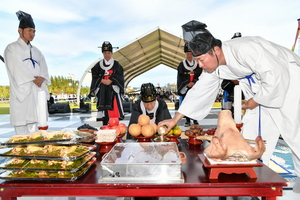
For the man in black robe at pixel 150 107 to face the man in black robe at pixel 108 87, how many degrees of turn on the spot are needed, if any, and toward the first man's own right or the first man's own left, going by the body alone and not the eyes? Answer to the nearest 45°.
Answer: approximately 135° to the first man's own right

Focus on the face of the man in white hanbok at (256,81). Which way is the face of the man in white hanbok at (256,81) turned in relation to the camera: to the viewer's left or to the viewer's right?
to the viewer's left

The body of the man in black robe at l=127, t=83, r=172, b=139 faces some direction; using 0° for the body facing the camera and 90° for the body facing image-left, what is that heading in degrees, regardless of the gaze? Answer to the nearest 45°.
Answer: approximately 0°

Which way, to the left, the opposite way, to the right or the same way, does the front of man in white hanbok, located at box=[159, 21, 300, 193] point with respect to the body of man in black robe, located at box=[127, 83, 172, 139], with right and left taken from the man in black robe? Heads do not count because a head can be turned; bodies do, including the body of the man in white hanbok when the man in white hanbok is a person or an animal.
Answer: to the right

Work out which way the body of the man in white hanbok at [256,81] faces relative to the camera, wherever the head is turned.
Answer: to the viewer's left

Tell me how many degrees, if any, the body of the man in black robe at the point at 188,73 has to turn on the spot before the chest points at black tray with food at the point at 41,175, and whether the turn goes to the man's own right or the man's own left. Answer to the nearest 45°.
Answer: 0° — they already face it
